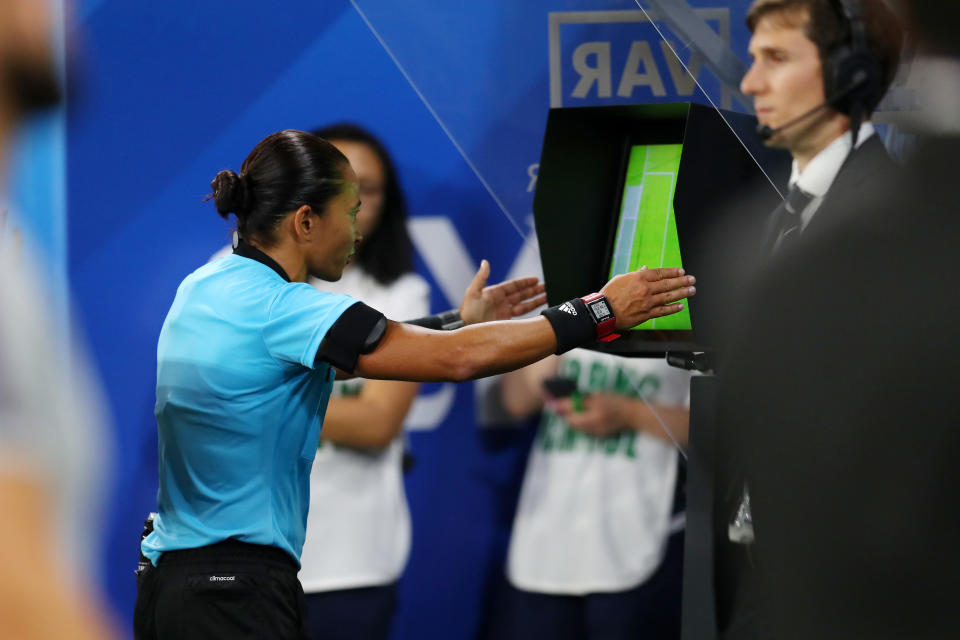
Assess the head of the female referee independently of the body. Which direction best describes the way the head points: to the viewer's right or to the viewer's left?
to the viewer's right

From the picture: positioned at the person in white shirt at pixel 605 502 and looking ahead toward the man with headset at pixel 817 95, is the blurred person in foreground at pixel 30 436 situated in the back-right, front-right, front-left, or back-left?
front-right

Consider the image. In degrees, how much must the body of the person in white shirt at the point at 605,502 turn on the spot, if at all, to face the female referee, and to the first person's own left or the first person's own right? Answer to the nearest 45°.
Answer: approximately 45° to the first person's own right

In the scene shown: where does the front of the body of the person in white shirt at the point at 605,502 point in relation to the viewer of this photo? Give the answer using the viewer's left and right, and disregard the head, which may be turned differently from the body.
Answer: facing the viewer

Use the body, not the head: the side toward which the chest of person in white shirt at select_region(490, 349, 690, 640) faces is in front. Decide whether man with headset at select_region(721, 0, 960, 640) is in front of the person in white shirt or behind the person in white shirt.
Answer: in front

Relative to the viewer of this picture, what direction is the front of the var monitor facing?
facing the viewer and to the left of the viewer

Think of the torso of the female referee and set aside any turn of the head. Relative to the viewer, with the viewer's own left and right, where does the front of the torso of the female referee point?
facing away from the viewer and to the right of the viewer
